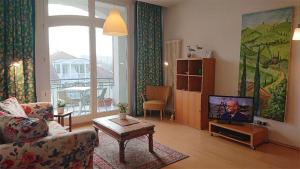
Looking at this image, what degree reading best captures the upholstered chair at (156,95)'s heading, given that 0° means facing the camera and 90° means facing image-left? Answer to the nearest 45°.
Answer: approximately 45°

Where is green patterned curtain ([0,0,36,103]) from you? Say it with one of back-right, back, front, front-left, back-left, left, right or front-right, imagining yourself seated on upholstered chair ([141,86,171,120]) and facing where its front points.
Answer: front

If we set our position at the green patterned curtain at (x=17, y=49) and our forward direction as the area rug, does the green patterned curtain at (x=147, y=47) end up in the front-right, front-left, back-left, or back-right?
front-left

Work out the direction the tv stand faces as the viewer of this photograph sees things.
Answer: facing the viewer and to the left of the viewer

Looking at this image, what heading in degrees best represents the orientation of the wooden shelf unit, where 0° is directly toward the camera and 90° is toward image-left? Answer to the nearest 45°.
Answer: approximately 45°

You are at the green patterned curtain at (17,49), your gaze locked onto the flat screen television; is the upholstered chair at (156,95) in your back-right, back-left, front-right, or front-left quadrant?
front-left

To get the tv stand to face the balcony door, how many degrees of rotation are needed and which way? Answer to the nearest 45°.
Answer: approximately 45° to its right

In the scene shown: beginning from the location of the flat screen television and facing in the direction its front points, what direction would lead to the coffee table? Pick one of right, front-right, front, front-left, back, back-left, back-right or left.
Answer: front-right

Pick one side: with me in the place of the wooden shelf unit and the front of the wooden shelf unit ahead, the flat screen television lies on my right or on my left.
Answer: on my left

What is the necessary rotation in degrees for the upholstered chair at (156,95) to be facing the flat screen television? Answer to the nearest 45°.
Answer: approximately 90° to its left

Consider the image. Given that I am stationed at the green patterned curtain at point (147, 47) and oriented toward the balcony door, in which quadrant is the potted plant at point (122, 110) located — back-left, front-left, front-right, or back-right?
front-left

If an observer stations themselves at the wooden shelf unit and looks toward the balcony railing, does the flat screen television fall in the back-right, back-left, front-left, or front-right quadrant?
back-left

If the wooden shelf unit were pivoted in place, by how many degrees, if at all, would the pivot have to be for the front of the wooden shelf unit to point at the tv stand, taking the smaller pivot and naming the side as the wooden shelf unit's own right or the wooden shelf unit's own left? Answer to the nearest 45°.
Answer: approximately 90° to the wooden shelf unit's own left

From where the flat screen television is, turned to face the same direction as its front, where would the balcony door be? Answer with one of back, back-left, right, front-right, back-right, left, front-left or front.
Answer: right

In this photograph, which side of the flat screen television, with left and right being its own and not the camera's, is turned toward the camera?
front

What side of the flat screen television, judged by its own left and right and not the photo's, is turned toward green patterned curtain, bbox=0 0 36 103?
right

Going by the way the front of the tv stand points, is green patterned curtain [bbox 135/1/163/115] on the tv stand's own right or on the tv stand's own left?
on the tv stand's own right
